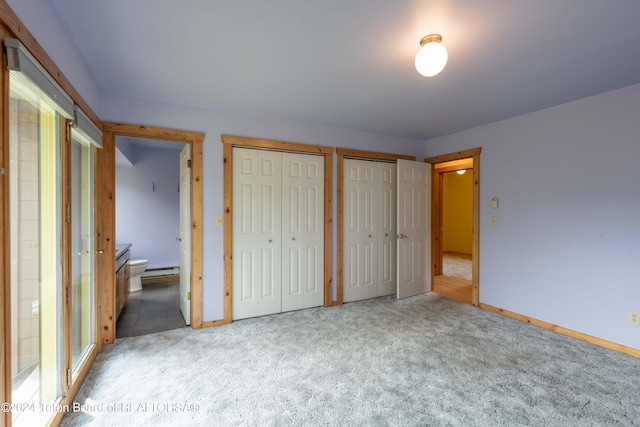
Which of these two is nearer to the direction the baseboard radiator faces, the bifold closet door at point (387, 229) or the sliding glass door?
the sliding glass door

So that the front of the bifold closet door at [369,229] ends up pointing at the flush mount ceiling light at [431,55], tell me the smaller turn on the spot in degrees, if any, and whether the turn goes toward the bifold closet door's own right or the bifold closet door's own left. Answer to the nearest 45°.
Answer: approximately 45° to the bifold closet door's own right

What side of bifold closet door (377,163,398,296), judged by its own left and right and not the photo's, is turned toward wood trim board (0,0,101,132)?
right

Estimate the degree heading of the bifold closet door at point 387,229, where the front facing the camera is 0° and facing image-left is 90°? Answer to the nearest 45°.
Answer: approximately 315°

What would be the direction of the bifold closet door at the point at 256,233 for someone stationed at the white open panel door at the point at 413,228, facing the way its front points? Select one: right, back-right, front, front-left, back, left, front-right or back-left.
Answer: right

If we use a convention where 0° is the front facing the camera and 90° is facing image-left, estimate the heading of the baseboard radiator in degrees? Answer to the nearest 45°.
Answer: approximately 0°

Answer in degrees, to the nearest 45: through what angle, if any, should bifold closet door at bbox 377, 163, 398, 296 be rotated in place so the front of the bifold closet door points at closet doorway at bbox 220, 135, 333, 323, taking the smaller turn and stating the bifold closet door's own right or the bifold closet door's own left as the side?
approximately 90° to the bifold closet door's own right
